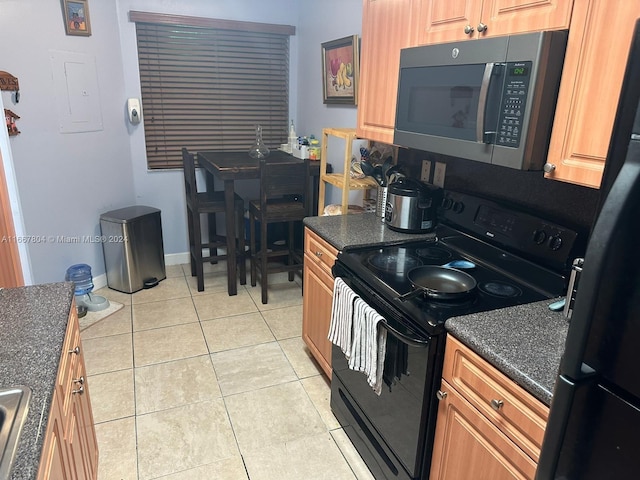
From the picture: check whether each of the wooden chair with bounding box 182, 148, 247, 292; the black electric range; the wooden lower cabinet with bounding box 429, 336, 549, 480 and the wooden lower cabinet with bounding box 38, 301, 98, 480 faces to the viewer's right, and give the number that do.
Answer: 2

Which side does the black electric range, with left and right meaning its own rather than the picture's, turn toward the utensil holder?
right

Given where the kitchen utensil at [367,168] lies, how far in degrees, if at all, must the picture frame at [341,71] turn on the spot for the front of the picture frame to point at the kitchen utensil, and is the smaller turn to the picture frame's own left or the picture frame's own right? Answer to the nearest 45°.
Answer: approximately 45° to the picture frame's own left

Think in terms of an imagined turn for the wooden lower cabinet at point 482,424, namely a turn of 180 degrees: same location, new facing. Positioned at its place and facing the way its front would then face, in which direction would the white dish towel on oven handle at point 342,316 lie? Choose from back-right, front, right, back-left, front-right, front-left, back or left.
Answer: left

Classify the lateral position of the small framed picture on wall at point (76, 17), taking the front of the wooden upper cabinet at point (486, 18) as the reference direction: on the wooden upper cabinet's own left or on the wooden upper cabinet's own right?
on the wooden upper cabinet's own right

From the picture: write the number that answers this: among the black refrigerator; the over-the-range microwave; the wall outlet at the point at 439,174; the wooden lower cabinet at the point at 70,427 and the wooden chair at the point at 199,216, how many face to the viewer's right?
2

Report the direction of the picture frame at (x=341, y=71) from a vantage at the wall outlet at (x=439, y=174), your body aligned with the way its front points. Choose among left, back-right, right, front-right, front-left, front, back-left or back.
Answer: right

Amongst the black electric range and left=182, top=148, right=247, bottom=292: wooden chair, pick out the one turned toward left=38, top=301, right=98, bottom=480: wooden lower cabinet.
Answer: the black electric range

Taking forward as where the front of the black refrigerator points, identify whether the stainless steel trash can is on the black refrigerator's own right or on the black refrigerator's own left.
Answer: on the black refrigerator's own right

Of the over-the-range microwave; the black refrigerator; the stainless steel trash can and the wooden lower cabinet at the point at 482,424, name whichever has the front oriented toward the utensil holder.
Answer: the stainless steel trash can

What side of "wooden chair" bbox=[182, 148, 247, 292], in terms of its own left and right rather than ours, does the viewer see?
right

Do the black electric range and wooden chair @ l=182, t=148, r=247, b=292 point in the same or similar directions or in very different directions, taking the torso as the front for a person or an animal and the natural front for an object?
very different directions
